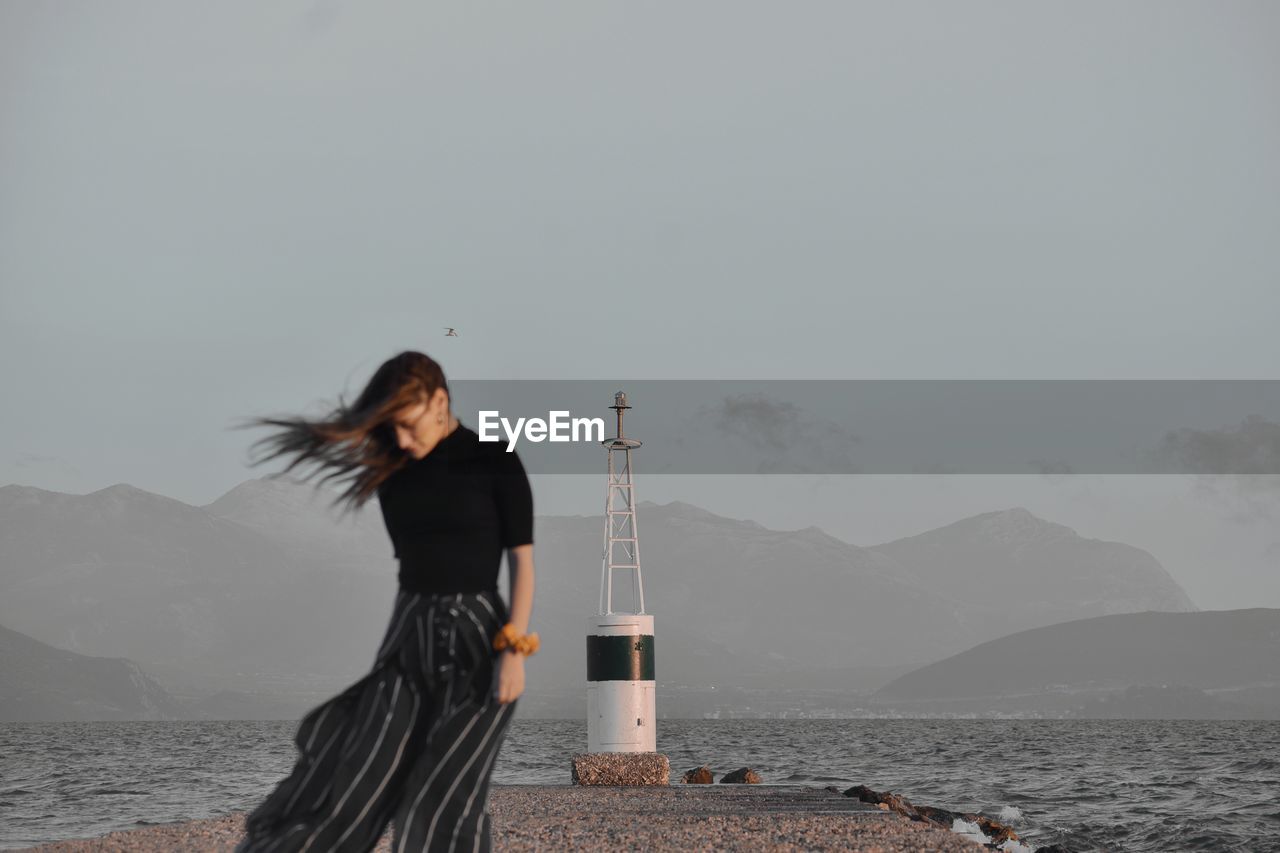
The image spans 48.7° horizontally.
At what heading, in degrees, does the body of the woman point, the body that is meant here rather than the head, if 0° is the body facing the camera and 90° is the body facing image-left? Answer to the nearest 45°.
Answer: approximately 45°
